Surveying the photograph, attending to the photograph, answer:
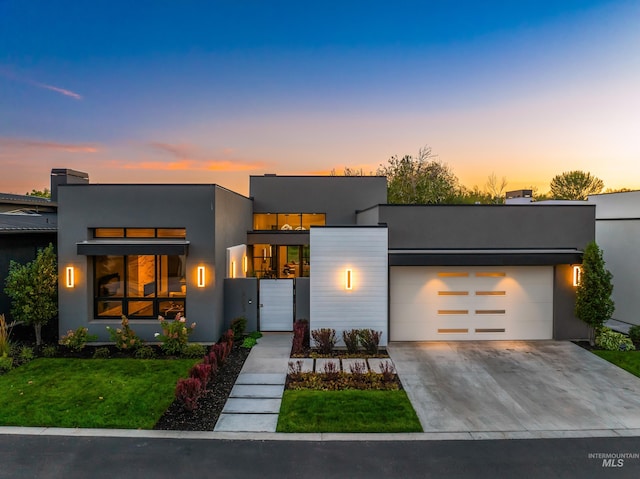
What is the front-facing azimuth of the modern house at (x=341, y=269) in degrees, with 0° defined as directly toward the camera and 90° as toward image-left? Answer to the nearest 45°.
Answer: approximately 0°

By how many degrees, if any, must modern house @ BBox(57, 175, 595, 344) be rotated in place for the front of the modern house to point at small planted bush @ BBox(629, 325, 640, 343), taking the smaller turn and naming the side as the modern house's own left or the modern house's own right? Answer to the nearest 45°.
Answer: approximately 90° to the modern house's own left

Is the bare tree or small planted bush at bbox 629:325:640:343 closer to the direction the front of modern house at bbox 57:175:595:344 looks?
the small planted bush
